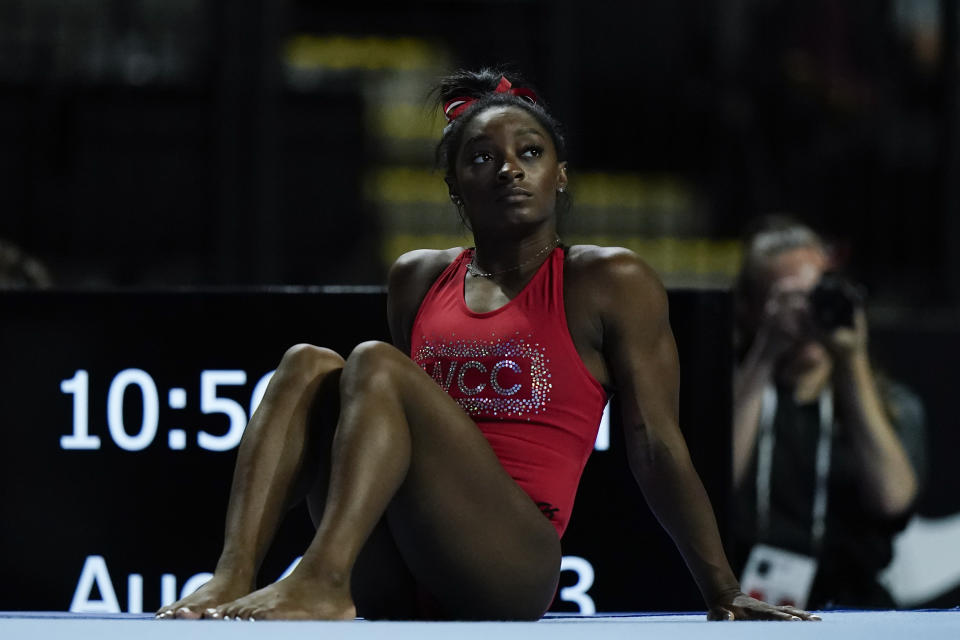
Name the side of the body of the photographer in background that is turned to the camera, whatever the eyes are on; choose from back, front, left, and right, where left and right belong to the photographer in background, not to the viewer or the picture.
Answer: front

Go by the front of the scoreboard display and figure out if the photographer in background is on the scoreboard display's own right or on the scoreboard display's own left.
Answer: on the scoreboard display's own left

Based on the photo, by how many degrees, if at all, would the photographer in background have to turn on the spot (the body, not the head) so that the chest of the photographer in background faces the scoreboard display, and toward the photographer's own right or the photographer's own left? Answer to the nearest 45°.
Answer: approximately 45° to the photographer's own right

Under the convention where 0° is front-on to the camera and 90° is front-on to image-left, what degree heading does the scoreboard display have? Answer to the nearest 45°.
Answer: approximately 0°

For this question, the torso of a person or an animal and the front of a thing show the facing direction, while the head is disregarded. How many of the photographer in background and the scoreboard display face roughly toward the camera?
2

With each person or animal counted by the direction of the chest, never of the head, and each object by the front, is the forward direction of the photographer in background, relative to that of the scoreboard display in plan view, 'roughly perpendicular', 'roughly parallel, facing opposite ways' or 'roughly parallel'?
roughly parallel
